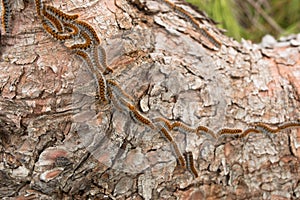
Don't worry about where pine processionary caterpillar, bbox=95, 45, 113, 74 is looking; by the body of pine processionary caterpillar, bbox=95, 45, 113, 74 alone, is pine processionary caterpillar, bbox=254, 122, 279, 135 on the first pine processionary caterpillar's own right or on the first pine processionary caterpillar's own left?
on the first pine processionary caterpillar's own left

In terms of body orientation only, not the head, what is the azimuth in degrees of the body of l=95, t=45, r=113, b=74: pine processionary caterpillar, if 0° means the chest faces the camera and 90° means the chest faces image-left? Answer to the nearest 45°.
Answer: approximately 315°

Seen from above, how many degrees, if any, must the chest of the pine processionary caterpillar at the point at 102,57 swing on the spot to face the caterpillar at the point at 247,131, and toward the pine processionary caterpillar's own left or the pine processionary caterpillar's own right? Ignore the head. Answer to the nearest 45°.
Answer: approximately 45° to the pine processionary caterpillar's own left
